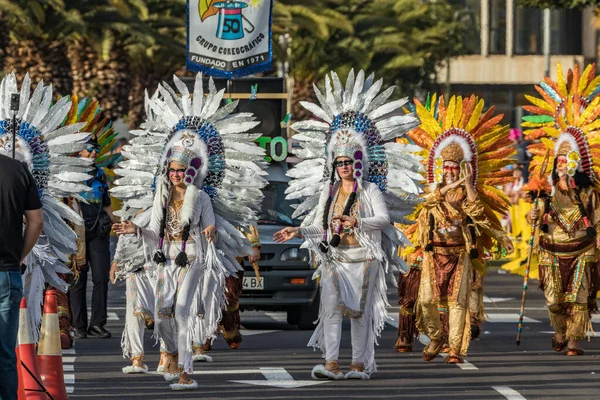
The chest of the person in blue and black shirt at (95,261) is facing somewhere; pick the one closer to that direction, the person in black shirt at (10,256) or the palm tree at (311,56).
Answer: the person in black shirt

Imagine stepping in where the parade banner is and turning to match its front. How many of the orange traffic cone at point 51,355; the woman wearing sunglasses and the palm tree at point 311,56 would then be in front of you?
2

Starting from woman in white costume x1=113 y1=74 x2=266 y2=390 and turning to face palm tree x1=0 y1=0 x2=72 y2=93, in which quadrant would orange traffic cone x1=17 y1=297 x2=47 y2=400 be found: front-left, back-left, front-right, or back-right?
back-left

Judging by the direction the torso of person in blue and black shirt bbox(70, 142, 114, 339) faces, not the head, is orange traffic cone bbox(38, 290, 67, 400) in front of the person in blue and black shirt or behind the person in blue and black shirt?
in front

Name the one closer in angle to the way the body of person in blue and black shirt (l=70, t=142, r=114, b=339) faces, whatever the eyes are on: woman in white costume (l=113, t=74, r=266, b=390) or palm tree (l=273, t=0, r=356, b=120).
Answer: the woman in white costume

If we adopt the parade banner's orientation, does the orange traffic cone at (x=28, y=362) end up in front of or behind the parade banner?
in front

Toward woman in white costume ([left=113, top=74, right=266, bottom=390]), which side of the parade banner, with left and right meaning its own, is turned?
front

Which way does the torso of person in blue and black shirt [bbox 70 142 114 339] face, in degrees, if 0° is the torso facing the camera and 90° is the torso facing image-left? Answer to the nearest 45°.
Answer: approximately 0°

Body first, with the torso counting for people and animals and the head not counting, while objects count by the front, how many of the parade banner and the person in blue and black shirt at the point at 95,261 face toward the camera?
2
